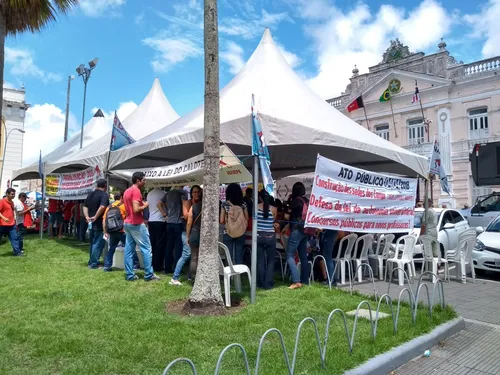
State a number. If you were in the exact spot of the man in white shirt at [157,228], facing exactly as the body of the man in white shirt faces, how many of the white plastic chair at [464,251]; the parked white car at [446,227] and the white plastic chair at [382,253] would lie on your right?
3

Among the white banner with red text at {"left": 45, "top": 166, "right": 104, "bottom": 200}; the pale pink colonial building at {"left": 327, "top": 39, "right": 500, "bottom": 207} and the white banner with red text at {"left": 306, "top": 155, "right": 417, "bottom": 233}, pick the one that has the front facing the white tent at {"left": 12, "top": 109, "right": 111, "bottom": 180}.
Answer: the pale pink colonial building

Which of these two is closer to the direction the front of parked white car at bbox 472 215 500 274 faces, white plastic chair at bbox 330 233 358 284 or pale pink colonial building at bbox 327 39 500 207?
the white plastic chair

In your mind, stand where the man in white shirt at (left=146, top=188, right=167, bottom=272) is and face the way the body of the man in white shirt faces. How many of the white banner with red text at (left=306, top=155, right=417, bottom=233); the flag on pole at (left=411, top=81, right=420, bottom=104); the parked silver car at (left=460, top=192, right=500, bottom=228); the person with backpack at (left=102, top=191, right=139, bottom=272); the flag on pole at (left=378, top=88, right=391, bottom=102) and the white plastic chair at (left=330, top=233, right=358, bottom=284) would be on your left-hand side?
1

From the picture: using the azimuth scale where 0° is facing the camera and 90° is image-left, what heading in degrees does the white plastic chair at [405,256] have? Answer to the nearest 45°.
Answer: approximately 45°

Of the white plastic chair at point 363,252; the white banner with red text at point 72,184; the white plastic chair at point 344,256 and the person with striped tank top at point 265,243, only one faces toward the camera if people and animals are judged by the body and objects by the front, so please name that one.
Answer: the white banner with red text

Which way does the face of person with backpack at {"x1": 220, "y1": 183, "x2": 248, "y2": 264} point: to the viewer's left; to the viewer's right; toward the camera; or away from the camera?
away from the camera
